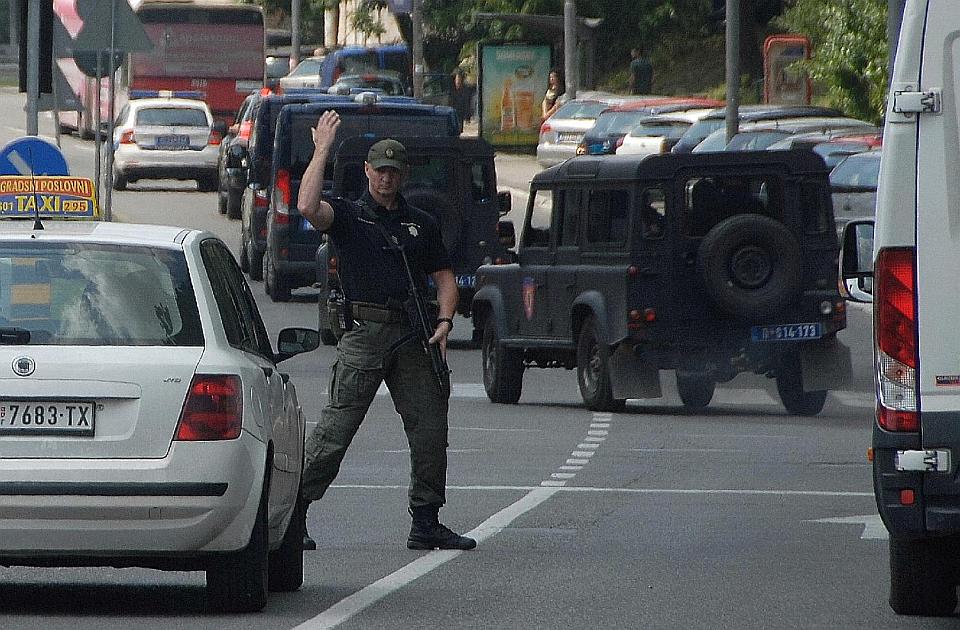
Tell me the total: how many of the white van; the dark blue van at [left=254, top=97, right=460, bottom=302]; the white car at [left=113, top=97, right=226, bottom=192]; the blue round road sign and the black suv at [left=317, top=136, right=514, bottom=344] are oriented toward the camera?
1

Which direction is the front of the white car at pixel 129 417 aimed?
away from the camera

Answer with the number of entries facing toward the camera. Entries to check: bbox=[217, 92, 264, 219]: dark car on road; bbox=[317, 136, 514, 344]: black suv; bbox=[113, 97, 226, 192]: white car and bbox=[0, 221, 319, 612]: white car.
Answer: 0

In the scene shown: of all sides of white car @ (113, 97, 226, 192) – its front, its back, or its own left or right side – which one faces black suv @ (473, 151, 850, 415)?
back

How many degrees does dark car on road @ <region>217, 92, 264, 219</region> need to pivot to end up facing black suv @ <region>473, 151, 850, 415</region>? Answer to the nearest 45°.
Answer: approximately 180°

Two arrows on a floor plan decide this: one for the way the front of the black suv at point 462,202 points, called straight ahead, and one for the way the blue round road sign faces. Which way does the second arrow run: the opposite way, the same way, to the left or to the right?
the opposite way

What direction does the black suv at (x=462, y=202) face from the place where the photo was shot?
facing away from the viewer

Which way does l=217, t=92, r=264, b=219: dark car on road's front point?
away from the camera

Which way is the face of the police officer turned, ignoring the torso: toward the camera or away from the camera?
toward the camera

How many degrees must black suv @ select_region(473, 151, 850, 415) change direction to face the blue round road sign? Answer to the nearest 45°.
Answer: approximately 45° to its left

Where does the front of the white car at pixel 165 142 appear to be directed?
away from the camera

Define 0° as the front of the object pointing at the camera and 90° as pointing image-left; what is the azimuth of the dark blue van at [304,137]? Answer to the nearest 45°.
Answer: approximately 180°

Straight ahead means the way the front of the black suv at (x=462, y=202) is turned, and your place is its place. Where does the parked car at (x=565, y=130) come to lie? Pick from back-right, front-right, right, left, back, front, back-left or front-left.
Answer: front

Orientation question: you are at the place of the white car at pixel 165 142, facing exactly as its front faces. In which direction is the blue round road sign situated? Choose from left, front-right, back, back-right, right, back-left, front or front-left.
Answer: back
